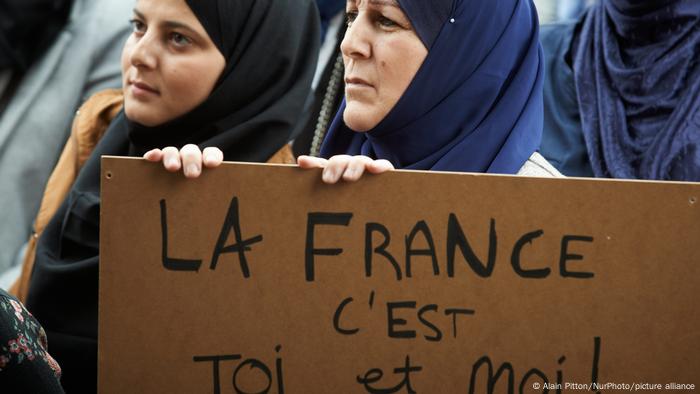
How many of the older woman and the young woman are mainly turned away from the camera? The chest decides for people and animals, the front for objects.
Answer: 0

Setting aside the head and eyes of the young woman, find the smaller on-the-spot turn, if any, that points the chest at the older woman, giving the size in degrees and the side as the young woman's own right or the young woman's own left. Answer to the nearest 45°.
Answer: approximately 90° to the young woman's own left

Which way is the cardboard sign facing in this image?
toward the camera

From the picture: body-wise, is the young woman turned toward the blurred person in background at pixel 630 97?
no

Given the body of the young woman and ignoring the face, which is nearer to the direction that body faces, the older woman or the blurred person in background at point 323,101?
the older woman

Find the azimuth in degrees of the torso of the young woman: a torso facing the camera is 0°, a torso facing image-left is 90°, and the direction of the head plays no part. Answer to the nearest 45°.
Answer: approximately 45°

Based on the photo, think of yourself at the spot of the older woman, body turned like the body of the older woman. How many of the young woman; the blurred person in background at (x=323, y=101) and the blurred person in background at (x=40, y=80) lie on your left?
0

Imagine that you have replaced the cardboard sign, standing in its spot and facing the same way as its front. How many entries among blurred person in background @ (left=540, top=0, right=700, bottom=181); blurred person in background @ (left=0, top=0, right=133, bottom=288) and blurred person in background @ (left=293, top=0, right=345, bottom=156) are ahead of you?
0

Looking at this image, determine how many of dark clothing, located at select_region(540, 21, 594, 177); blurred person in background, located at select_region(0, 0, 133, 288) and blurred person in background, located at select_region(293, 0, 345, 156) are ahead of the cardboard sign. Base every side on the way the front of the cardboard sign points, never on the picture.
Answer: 0

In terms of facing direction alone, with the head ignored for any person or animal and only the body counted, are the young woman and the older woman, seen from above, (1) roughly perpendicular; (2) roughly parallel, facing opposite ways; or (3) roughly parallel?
roughly parallel

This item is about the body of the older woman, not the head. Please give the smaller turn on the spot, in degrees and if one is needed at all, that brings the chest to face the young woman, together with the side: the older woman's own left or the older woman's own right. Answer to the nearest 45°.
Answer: approximately 90° to the older woman's own right

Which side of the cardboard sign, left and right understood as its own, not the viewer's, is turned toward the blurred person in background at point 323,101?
back

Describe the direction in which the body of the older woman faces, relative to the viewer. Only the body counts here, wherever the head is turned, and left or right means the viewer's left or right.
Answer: facing the viewer and to the left of the viewer

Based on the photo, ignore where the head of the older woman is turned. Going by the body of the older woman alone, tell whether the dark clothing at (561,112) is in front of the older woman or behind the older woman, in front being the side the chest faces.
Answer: behind
